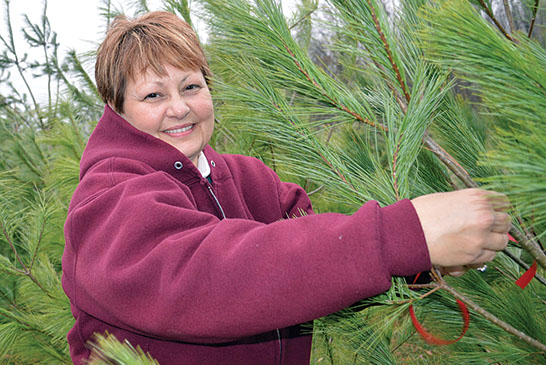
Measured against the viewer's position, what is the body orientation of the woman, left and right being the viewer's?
facing the viewer and to the right of the viewer
